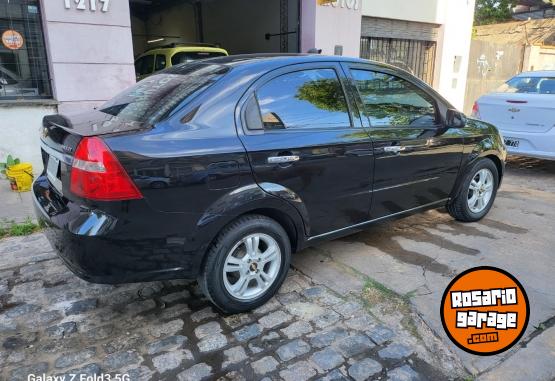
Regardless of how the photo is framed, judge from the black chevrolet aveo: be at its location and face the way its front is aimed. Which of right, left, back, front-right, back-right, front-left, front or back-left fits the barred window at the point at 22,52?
left

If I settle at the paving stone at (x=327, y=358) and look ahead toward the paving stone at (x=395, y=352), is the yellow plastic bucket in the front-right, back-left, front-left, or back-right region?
back-left

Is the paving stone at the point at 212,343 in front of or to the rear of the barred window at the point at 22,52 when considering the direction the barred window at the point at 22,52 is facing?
in front

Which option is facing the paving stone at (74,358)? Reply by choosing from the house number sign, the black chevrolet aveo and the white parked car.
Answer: the house number sign

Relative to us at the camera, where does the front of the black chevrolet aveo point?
facing away from the viewer and to the right of the viewer

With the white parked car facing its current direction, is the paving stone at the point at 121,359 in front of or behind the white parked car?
behind

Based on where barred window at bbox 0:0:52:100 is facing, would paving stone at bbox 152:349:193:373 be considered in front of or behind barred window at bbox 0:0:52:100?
in front

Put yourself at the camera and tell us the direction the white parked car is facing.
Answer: facing away from the viewer and to the right of the viewer

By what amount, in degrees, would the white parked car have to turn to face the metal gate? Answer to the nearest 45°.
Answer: approximately 90° to its left

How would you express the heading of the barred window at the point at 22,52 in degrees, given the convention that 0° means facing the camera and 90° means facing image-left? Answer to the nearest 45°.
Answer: approximately 0°

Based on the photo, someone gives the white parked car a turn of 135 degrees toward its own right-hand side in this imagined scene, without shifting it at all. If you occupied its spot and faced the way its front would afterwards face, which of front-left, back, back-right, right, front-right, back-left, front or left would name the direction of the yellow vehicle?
right

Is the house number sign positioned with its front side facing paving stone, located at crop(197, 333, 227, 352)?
yes

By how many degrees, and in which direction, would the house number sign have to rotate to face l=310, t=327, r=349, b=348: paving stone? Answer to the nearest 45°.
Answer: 0° — it already faces it
